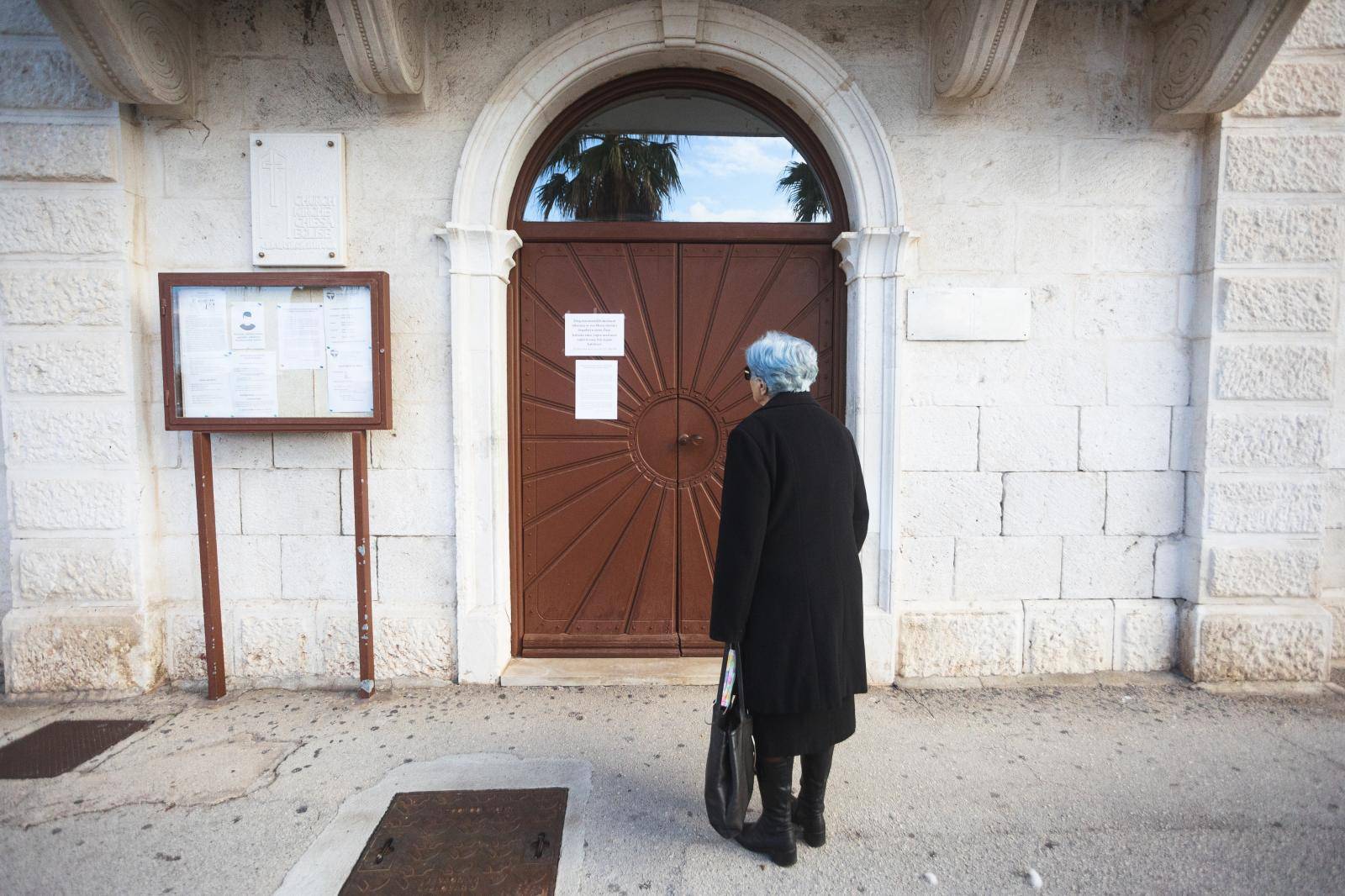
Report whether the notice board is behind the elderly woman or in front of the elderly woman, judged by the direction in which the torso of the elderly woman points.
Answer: in front

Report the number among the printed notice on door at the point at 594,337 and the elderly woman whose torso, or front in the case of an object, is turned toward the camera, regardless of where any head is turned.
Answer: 1

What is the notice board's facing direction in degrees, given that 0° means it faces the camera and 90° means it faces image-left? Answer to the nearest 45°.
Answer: approximately 0°

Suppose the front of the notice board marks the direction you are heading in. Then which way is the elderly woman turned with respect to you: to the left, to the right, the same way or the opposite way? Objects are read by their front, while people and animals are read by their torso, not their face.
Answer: the opposite way

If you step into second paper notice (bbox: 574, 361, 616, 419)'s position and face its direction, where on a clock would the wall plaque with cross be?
The wall plaque with cross is roughly at 3 o'clock from the second paper notice.

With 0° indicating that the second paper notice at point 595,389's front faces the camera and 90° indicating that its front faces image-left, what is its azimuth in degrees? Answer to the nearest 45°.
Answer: approximately 0°

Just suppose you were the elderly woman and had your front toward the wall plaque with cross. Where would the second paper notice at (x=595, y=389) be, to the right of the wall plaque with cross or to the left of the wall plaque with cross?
right

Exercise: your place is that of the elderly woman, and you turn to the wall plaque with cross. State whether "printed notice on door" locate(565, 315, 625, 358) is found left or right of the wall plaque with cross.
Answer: right

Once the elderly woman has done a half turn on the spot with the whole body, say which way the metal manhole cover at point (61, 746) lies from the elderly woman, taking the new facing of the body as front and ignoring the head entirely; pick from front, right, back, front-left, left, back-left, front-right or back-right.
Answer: back-right

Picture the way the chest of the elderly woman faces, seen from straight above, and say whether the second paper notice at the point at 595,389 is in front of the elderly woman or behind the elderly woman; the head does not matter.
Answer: in front

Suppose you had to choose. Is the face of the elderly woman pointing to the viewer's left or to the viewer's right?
to the viewer's left
